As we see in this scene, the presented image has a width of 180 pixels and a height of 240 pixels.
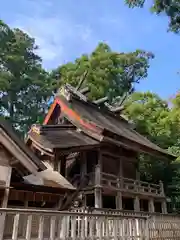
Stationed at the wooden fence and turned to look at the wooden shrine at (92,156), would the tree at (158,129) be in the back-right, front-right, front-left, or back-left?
front-right

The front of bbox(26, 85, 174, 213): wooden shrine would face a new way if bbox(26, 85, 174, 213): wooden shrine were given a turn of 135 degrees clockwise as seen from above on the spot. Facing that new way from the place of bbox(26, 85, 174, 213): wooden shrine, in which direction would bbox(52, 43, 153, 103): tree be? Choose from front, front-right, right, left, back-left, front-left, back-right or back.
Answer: front

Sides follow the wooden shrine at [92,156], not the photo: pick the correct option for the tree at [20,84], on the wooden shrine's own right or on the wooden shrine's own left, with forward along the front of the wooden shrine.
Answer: on the wooden shrine's own right

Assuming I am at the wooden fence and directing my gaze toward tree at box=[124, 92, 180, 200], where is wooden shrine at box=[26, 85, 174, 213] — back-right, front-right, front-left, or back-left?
front-left

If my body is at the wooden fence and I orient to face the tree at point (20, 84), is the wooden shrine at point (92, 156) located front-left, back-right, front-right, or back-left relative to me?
front-right

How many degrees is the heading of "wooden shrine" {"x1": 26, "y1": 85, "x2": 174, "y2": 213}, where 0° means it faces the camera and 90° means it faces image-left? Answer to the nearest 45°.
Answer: approximately 45°

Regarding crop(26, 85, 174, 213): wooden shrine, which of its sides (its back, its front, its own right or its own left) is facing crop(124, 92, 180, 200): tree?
back
